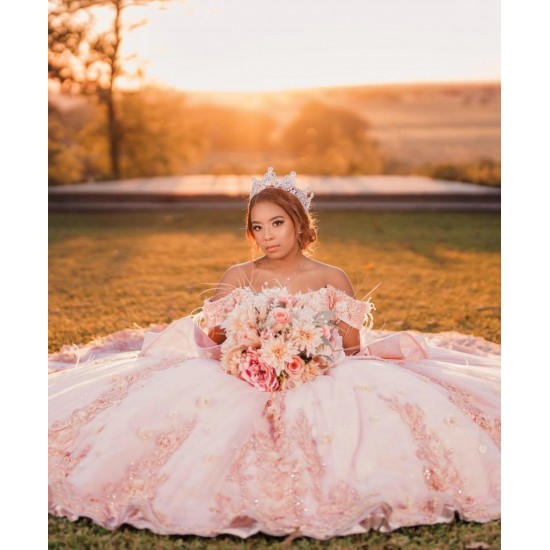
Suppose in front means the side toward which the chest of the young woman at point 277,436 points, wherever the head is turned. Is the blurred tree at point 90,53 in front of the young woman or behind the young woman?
behind

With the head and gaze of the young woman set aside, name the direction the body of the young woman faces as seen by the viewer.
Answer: toward the camera

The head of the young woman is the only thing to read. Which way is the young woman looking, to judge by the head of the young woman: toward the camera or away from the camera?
toward the camera
